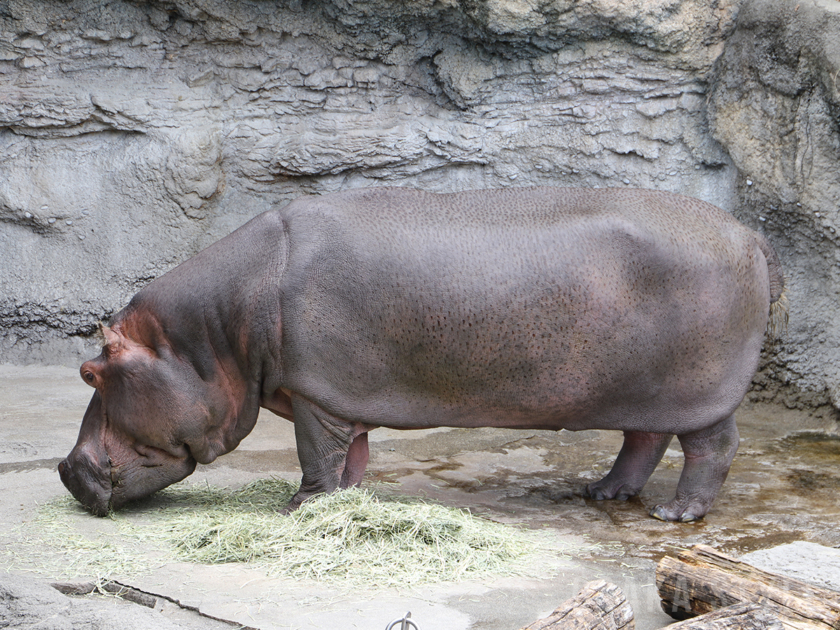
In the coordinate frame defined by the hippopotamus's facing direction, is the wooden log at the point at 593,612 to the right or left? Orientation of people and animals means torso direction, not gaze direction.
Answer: on its left

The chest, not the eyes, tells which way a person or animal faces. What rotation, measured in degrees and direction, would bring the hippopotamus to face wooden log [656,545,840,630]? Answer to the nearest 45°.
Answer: approximately 135° to its left

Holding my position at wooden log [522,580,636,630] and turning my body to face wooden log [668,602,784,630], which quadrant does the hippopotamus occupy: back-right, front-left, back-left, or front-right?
back-left

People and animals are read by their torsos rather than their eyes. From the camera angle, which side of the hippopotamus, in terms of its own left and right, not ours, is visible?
left
